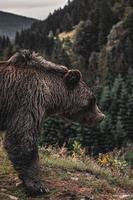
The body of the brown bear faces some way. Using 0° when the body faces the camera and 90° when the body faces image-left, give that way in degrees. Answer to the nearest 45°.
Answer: approximately 270°
